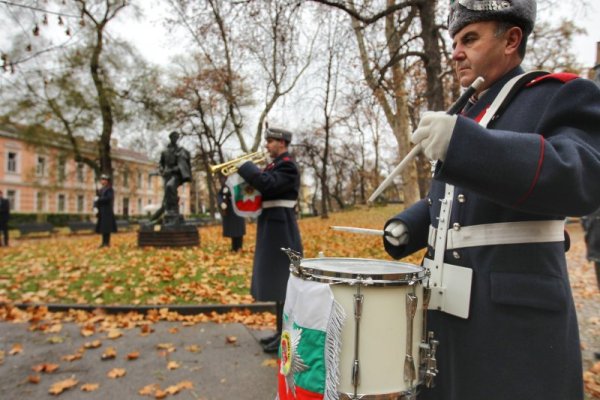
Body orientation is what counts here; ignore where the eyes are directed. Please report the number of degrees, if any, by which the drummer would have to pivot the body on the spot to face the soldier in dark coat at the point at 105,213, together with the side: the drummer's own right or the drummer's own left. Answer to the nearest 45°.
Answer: approximately 90° to the drummer's own right

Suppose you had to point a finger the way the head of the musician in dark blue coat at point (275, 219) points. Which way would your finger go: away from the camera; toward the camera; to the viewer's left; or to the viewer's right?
to the viewer's left

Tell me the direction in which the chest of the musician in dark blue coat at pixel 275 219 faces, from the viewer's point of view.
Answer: to the viewer's left

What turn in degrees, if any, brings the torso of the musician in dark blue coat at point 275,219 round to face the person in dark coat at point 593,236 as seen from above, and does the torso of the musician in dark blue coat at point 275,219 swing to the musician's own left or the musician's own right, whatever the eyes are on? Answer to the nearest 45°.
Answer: approximately 180°

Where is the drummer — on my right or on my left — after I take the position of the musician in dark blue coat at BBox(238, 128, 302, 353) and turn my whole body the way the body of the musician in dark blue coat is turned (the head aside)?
on my left

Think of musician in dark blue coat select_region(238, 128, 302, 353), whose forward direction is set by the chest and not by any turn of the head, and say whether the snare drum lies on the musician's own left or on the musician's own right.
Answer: on the musician's own left

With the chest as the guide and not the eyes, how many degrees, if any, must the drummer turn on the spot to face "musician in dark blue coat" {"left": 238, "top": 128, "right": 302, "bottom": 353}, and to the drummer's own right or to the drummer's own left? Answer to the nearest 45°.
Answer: approximately 90° to the drummer's own right
